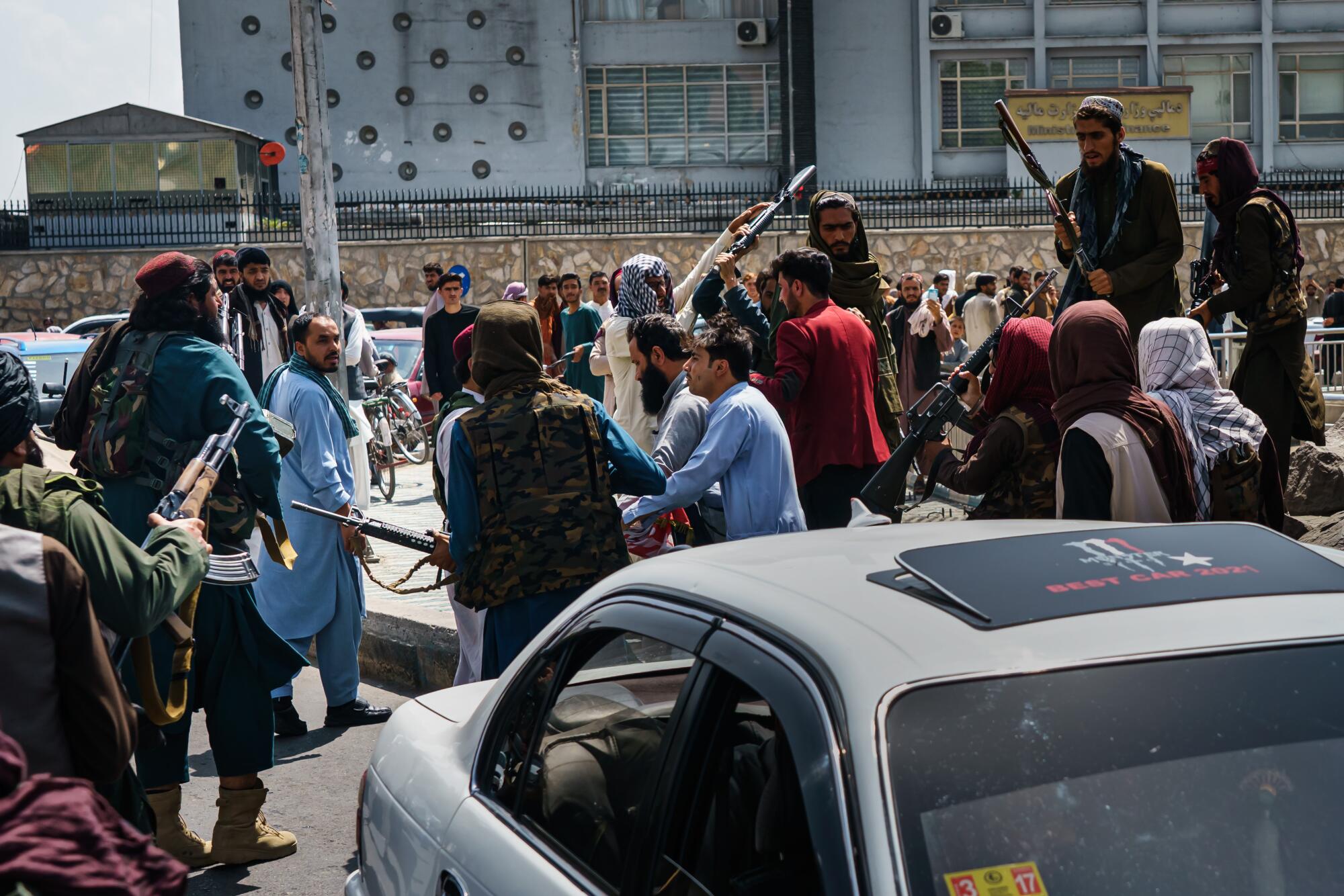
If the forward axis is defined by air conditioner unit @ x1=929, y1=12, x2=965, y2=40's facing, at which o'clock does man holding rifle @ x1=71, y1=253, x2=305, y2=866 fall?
The man holding rifle is roughly at 12 o'clock from the air conditioner unit.

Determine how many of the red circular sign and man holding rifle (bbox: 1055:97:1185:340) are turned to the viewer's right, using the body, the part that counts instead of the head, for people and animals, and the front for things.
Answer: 0

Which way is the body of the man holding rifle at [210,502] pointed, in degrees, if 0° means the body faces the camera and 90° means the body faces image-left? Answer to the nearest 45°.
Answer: approximately 270°

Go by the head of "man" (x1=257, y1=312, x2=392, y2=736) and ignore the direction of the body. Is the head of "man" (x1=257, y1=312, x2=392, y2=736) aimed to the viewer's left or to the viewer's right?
to the viewer's right

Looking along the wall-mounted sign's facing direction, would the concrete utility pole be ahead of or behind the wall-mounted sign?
ahead

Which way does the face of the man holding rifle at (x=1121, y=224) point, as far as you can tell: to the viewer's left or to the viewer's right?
to the viewer's left

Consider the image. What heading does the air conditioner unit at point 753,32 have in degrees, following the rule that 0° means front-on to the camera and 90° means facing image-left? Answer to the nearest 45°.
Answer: approximately 0°

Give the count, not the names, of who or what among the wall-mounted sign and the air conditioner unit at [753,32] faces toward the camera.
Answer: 2

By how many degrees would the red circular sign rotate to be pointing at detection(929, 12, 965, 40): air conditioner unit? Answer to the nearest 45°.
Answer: approximately 135° to its left

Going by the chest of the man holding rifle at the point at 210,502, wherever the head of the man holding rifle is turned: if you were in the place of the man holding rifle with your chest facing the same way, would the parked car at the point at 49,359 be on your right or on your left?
on your left

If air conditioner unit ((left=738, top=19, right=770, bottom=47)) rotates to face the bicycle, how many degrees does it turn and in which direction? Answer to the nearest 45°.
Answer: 0° — it already faces it

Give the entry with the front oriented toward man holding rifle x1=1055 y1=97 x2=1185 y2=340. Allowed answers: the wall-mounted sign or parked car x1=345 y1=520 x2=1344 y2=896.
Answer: the wall-mounted sign

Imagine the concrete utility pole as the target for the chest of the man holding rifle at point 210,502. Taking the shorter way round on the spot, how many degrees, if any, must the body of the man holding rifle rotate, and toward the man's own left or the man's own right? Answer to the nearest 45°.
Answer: approximately 90° to the man's own left

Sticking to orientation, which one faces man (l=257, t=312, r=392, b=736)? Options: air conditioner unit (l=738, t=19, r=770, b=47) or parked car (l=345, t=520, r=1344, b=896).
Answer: the air conditioner unit

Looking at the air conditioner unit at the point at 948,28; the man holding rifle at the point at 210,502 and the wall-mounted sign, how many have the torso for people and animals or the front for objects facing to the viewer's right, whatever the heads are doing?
1
